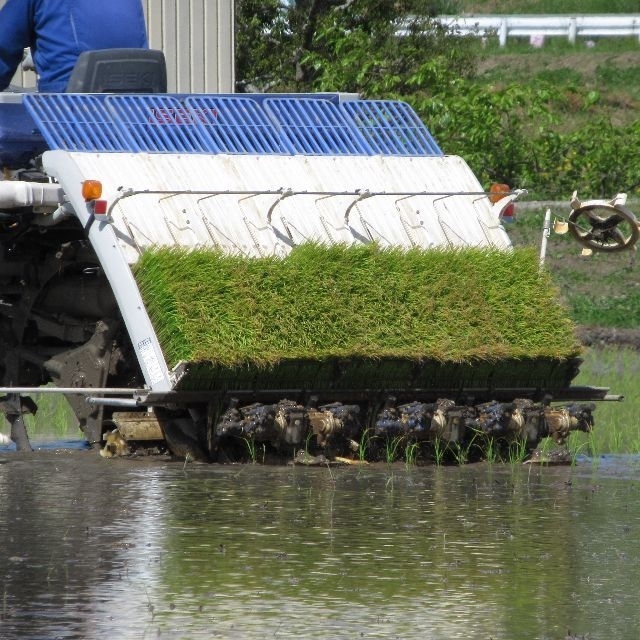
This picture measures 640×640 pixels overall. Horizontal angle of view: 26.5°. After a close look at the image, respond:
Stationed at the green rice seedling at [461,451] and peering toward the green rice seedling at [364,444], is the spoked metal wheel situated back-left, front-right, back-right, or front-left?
back-right

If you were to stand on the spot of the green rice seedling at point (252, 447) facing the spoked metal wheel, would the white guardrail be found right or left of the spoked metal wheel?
left

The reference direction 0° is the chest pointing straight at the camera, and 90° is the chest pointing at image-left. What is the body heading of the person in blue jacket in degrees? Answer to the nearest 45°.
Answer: approximately 135°

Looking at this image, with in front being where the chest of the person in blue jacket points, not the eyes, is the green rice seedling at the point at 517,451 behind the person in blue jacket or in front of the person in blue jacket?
behind

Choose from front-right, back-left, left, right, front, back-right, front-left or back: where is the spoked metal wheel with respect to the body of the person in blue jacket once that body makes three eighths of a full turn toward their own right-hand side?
front

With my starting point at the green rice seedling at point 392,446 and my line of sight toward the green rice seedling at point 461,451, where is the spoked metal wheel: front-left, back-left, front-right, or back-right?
front-left

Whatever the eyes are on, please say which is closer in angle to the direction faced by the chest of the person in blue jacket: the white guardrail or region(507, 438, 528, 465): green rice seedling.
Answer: the white guardrail

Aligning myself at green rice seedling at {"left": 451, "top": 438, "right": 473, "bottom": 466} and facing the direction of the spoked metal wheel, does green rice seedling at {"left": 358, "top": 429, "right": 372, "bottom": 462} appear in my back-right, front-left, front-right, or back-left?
back-left

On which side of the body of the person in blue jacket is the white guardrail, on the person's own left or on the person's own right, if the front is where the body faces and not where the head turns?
on the person's own right

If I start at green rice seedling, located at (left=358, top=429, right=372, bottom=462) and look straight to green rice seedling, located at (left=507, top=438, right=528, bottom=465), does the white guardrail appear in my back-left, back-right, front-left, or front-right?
front-left
